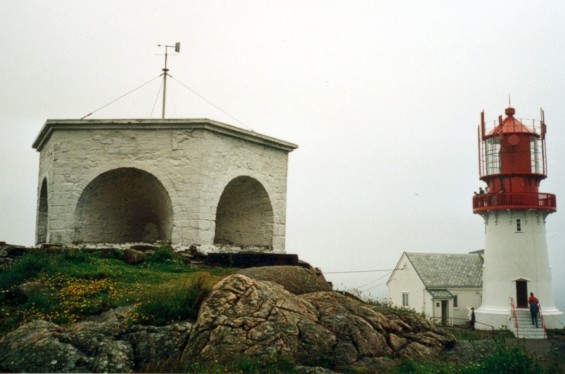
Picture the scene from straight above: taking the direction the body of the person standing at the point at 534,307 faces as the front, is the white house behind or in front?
in front
